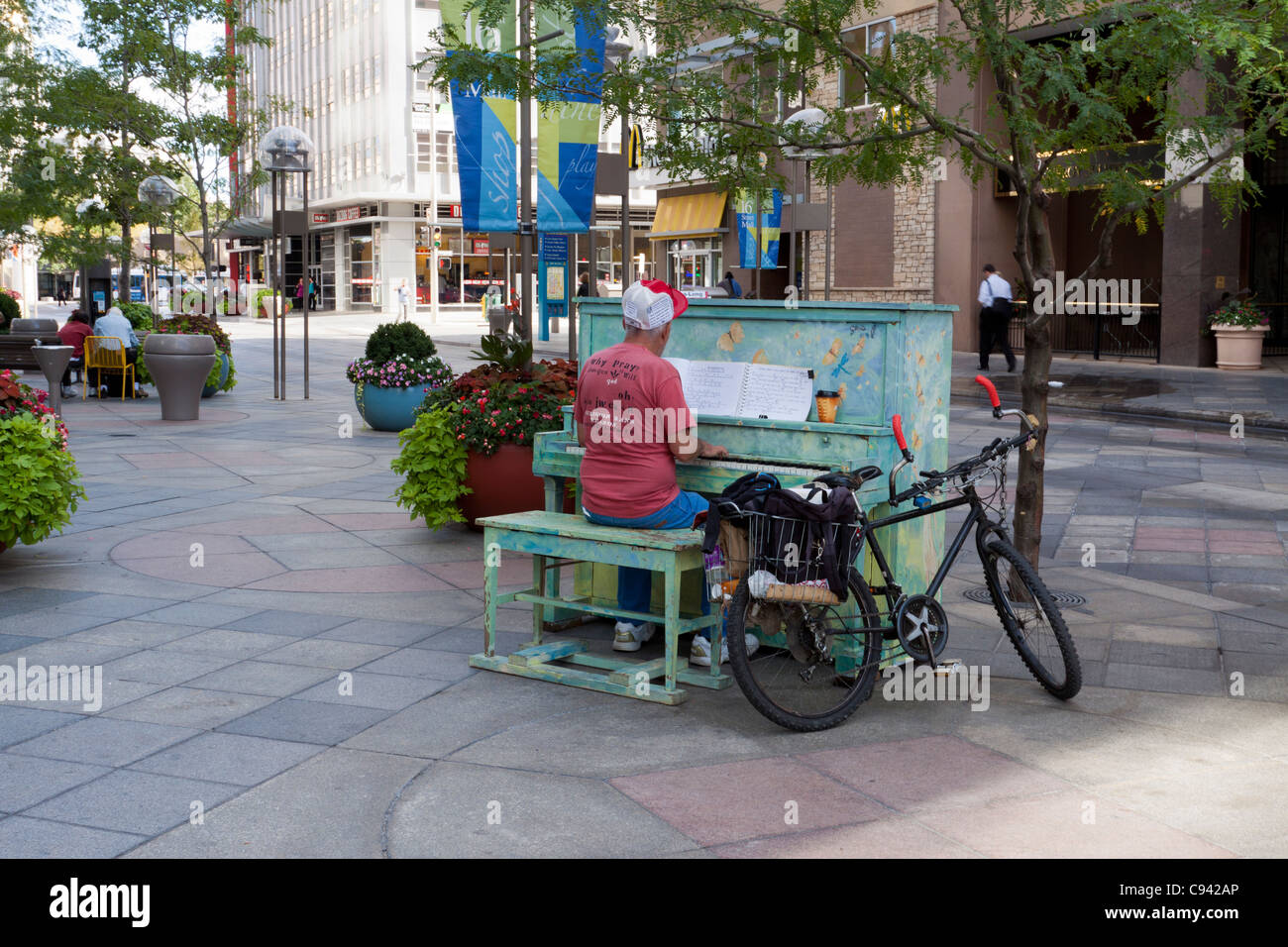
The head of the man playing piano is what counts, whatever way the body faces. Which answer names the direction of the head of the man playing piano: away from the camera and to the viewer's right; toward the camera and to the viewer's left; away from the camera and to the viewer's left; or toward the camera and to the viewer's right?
away from the camera and to the viewer's right

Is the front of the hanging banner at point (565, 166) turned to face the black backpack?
yes

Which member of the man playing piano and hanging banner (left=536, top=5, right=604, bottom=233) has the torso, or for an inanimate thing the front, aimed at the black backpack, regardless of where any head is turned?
the hanging banner

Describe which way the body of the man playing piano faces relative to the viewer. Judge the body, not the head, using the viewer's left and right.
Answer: facing away from the viewer and to the right of the viewer

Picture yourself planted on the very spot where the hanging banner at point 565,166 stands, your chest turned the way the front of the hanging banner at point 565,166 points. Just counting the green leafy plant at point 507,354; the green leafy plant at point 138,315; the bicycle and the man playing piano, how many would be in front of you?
3

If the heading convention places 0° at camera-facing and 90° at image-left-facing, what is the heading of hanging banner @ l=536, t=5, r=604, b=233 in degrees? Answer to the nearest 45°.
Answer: approximately 0°

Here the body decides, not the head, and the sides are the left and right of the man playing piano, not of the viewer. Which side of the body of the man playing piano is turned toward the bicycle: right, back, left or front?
right

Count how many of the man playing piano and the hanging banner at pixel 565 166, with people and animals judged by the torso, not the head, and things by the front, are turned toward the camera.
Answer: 1
